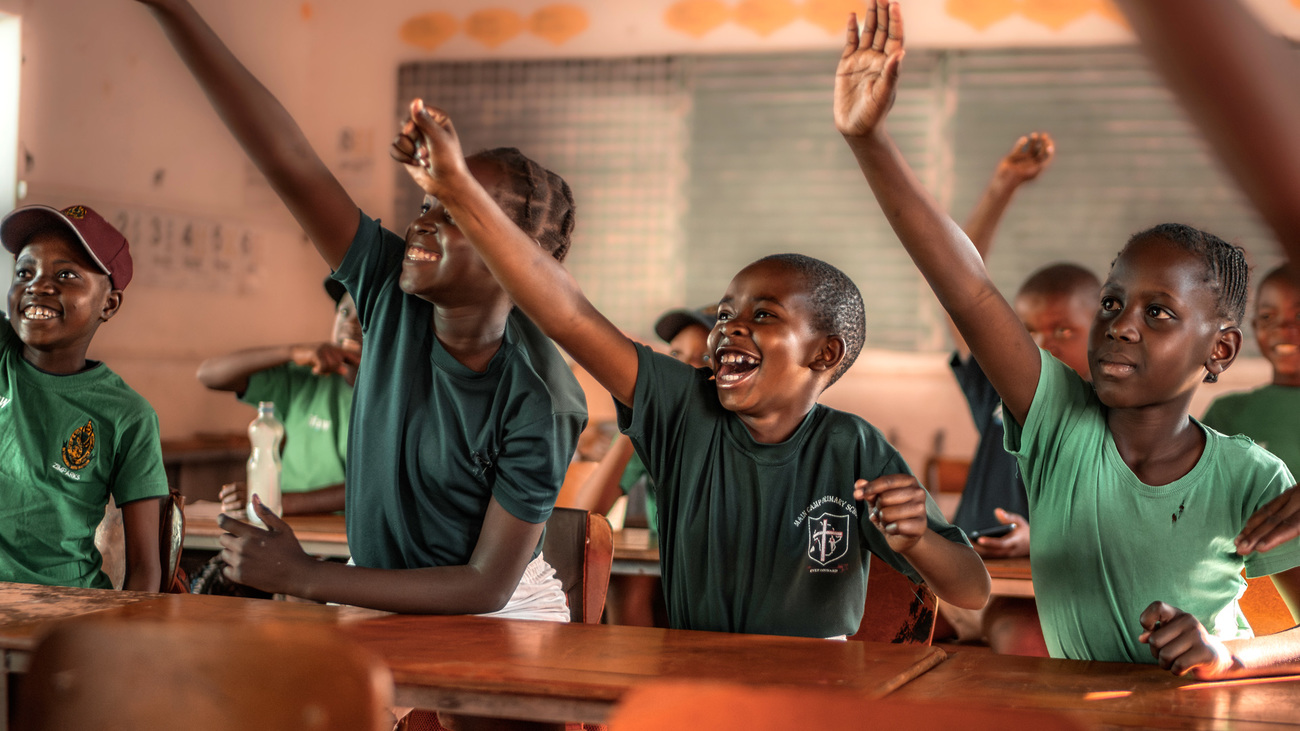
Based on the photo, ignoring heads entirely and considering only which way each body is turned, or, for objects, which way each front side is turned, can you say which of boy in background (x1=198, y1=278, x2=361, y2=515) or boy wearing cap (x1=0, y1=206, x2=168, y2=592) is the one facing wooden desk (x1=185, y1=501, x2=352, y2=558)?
the boy in background

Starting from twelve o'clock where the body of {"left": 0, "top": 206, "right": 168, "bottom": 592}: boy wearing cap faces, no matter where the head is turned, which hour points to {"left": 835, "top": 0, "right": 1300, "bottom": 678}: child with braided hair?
The child with braided hair is roughly at 9 o'clock from the boy wearing cap.

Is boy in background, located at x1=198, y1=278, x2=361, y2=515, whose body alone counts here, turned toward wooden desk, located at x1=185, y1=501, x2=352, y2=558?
yes

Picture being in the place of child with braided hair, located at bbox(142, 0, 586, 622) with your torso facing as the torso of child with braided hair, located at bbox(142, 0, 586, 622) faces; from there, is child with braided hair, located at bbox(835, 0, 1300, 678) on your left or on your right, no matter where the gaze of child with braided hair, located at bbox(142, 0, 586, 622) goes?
on your left

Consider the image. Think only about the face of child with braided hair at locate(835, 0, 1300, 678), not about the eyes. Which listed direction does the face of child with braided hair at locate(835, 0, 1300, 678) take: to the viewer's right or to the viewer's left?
to the viewer's left

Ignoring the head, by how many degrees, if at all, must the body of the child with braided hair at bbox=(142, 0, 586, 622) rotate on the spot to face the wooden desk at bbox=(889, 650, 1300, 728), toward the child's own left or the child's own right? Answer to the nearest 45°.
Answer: approximately 90° to the child's own left

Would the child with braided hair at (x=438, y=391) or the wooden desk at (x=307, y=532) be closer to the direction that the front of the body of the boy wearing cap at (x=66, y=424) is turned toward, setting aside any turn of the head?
the child with braided hair

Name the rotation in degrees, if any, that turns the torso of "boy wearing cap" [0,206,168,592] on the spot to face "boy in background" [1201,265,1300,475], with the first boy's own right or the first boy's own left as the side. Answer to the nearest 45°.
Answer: approximately 135° to the first boy's own left

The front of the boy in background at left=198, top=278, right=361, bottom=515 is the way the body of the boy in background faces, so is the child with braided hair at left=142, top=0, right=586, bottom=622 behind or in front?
in front

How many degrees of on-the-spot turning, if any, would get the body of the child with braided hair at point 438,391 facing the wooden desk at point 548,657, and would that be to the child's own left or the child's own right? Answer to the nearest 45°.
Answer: approximately 45° to the child's own left

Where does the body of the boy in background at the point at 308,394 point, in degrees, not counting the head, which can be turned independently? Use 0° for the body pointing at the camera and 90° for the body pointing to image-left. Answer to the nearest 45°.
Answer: approximately 0°
